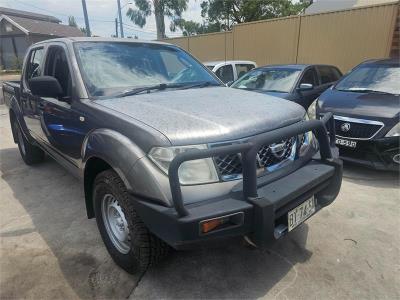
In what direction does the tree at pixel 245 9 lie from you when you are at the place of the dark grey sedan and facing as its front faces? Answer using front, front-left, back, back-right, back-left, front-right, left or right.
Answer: back-right

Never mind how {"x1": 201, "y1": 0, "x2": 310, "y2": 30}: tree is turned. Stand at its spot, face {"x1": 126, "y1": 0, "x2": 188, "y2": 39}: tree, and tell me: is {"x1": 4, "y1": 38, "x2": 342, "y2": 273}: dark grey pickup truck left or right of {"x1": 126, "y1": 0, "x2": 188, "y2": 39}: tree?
left

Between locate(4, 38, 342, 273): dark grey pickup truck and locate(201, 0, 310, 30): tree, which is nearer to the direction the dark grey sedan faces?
the dark grey pickup truck

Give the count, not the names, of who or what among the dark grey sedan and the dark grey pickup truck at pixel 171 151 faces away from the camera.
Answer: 0

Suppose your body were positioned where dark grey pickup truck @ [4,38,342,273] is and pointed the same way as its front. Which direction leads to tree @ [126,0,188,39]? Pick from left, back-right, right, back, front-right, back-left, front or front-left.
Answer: back-left

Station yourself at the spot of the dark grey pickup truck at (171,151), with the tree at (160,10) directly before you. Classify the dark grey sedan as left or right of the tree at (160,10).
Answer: right

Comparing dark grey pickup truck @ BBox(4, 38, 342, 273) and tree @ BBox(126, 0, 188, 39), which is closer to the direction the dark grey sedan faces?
the dark grey pickup truck

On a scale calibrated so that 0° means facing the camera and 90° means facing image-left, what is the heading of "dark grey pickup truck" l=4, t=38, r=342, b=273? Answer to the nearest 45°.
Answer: approximately 315°

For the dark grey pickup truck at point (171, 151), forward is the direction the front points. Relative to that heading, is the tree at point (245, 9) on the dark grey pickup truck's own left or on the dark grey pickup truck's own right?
on the dark grey pickup truck's own left

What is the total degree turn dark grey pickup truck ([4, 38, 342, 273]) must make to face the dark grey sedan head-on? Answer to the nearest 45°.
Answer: approximately 90° to its left

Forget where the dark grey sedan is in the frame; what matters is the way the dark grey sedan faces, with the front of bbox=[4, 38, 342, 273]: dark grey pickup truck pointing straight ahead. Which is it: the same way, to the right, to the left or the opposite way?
to the right
